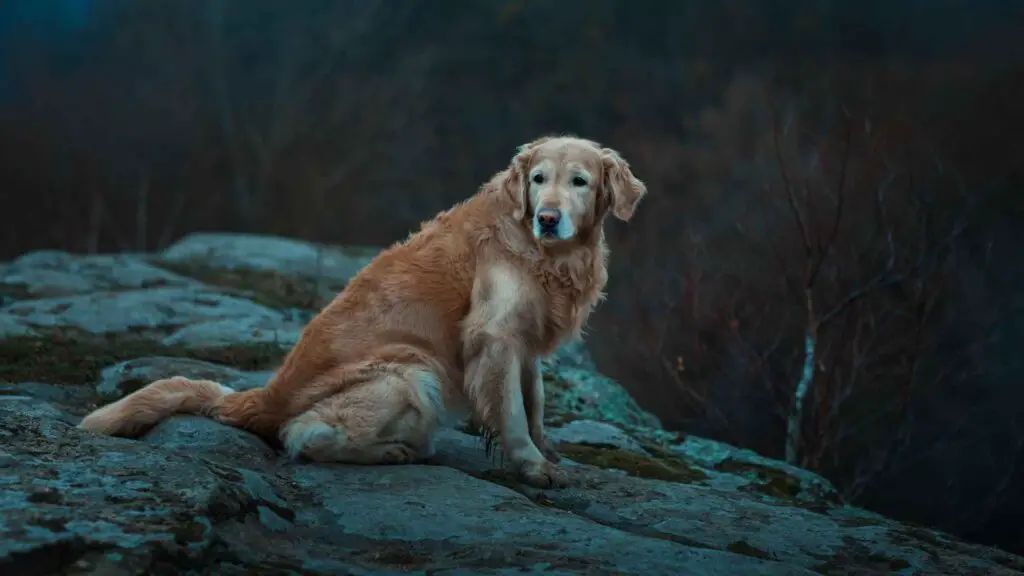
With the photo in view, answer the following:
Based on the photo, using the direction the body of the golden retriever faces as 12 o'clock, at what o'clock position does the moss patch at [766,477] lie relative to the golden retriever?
The moss patch is roughly at 11 o'clock from the golden retriever.

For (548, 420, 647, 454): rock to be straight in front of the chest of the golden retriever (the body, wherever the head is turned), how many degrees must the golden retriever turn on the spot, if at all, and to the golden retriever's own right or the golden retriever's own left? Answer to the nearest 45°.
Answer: approximately 45° to the golden retriever's own left

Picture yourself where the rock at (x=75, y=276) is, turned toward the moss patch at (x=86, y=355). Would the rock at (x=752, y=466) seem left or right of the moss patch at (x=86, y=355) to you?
left

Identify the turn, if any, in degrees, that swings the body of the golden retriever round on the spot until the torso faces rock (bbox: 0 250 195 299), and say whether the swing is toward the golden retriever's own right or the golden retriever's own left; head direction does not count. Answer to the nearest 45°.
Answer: approximately 135° to the golden retriever's own left

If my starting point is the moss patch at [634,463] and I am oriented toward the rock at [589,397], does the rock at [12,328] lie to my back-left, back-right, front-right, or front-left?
front-left

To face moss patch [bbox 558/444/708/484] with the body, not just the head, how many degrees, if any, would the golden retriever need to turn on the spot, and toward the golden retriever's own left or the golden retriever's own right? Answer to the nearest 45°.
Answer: approximately 45° to the golden retriever's own left

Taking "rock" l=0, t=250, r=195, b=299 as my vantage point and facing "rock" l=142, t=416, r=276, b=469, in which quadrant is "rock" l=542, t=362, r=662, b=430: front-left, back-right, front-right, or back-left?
front-left

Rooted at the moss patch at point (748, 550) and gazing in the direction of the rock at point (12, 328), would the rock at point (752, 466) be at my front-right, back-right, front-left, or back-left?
front-right

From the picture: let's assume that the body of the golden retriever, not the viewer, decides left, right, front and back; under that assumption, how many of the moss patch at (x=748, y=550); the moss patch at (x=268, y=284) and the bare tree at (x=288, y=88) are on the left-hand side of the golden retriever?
2

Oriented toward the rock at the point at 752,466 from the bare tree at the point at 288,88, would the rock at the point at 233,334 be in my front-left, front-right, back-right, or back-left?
front-right

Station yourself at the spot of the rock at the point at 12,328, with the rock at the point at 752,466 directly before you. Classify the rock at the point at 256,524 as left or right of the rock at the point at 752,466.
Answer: right

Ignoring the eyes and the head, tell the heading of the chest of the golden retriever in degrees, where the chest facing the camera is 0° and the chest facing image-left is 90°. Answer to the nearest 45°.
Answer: approximately 270°

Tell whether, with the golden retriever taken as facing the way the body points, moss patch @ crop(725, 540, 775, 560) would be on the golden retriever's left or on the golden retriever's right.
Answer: on the golden retriever's right
